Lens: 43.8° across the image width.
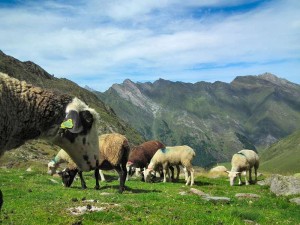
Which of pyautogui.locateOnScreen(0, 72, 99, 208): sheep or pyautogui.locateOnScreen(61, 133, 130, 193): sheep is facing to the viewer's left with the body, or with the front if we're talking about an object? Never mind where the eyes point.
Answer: pyautogui.locateOnScreen(61, 133, 130, 193): sheep

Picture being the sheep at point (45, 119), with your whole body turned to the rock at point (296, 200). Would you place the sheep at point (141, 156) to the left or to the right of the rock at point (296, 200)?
left

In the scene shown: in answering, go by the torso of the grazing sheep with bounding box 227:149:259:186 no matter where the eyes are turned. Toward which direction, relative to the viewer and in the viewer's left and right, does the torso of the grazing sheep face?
facing the viewer and to the left of the viewer

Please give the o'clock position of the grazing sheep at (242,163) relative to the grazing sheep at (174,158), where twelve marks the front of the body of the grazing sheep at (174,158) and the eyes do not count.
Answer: the grazing sheep at (242,163) is roughly at 5 o'clock from the grazing sheep at (174,158).

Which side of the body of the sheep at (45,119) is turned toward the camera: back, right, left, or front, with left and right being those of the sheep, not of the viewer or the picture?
right

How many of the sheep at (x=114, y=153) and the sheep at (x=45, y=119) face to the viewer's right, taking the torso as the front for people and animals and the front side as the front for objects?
1

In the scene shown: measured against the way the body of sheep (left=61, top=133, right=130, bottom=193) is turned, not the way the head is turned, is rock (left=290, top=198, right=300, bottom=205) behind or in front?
behind

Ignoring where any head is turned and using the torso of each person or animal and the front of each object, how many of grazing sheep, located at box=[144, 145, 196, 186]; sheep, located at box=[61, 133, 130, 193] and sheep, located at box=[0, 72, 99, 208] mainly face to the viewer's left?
2

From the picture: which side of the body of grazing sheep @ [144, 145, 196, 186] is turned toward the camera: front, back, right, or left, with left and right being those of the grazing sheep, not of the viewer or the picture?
left

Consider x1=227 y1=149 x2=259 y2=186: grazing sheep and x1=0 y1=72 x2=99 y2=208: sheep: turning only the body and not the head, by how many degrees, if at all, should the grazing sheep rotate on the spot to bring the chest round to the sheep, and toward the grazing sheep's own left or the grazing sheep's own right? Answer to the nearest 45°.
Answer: approximately 45° to the grazing sheep's own left

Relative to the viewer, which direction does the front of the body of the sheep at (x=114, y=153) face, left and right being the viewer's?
facing to the left of the viewer

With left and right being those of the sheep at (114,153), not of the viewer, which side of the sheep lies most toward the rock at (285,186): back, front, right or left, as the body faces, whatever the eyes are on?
back

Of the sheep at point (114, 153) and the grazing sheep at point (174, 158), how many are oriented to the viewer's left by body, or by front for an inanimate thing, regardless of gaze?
2
